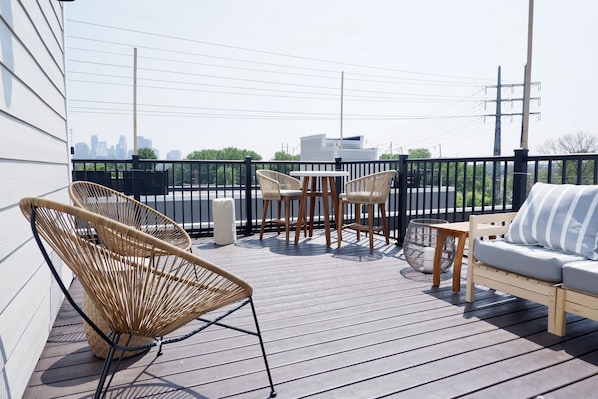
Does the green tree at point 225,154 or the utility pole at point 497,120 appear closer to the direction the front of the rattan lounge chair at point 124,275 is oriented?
the utility pole

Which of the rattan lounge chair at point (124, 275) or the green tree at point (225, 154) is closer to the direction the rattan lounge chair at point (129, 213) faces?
the rattan lounge chair

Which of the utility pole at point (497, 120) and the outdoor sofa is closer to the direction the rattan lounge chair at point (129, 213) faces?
the outdoor sofa

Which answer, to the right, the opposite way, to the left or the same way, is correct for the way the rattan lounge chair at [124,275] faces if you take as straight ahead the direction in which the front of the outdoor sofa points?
the opposite way

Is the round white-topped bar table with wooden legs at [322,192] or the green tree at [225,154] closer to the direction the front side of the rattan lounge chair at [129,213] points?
the round white-topped bar table with wooden legs

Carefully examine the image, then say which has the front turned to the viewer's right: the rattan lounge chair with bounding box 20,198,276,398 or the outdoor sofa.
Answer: the rattan lounge chair

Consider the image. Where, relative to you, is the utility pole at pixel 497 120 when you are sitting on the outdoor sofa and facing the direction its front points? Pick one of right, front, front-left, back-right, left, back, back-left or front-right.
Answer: back-right

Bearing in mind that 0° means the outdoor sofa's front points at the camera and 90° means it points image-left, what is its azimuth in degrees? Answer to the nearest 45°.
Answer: approximately 45°

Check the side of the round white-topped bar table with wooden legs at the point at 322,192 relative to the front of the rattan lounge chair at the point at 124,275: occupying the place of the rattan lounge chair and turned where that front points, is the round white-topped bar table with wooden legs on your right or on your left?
on your left

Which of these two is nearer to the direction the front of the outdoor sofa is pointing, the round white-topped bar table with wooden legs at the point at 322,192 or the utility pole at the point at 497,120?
the round white-topped bar table with wooden legs

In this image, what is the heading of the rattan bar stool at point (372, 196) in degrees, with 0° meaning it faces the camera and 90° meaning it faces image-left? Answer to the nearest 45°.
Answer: approximately 135°

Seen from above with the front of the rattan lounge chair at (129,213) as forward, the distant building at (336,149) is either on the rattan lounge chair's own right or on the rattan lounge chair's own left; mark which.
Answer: on the rattan lounge chair's own left

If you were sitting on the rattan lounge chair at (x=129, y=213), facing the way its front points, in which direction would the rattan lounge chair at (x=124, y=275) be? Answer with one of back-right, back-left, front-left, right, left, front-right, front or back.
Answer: front-right

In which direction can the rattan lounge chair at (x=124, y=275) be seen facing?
to the viewer's right

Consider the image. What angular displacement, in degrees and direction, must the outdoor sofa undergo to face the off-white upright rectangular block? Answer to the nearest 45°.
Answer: approximately 45° to its right

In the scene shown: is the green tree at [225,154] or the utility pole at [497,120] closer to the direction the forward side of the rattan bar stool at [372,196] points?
the green tree

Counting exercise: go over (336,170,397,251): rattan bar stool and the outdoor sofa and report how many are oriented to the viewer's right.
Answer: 0
